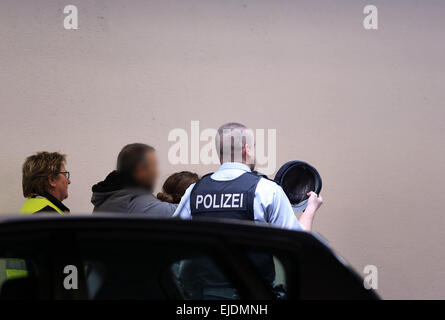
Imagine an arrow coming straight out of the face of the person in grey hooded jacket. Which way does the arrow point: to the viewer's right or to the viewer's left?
to the viewer's right

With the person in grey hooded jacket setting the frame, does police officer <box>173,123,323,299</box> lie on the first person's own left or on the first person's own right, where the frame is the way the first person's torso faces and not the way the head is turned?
on the first person's own right

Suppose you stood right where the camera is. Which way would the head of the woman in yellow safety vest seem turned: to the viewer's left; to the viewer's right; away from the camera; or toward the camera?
to the viewer's right

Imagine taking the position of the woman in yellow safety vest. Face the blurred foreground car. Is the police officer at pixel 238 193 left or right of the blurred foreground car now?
left
